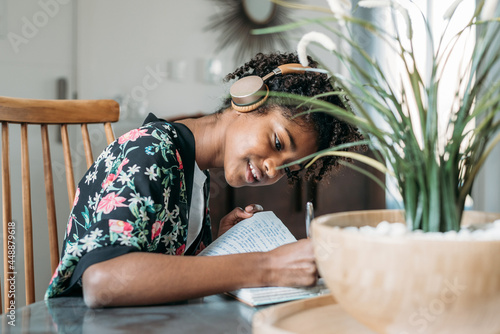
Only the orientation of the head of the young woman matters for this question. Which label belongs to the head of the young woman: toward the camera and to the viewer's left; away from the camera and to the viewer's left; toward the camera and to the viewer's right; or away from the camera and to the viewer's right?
toward the camera and to the viewer's right

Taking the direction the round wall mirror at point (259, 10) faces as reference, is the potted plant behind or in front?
in front

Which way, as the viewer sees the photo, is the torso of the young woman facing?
to the viewer's right

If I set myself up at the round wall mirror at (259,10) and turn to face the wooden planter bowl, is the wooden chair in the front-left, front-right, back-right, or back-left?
front-right

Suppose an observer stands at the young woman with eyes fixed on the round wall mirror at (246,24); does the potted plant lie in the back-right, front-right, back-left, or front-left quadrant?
back-right

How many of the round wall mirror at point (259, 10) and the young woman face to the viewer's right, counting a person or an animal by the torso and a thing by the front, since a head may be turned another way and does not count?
1

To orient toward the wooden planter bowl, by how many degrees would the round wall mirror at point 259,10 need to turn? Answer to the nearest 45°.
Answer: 0° — it already faces it

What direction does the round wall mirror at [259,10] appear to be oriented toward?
toward the camera

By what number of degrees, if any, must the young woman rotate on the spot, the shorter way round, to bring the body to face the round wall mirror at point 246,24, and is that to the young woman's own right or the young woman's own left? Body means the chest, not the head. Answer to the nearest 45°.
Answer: approximately 90° to the young woman's own left

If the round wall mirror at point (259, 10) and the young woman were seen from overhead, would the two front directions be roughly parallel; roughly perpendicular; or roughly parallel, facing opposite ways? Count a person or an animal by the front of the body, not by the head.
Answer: roughly perpendicular

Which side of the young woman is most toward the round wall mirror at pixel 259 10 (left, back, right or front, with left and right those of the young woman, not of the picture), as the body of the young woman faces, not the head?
left
